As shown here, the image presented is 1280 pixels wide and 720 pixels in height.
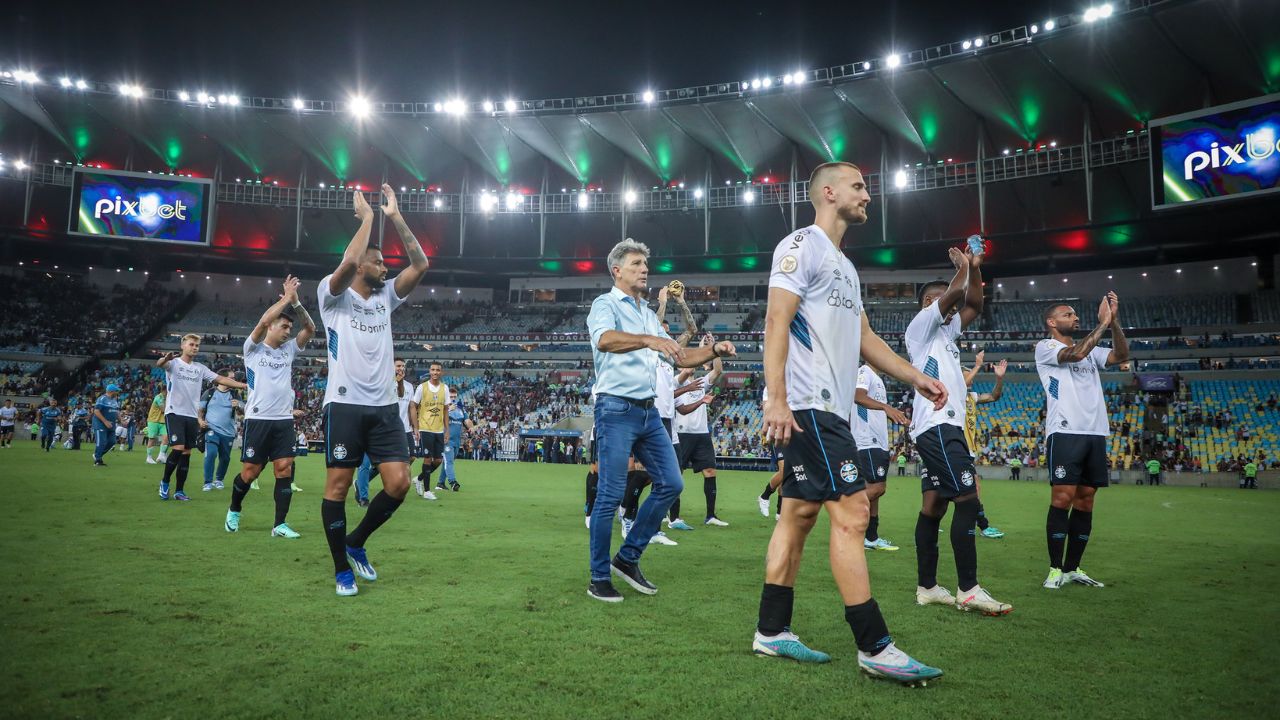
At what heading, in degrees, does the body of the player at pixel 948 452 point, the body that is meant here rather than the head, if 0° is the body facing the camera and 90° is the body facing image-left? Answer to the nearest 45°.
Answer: approximately 315°

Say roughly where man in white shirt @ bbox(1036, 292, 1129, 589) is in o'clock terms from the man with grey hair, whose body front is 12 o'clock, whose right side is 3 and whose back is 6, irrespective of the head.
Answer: The man in white shirt is roughly at 10 o'clock from the man with grey hair.

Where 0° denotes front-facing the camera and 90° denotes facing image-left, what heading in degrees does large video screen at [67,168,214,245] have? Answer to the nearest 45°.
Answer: approximately 0°

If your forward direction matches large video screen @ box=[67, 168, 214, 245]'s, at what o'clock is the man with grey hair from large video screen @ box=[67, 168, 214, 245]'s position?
The man with grey hair is roughly at 12 o'clock from the large video screen.

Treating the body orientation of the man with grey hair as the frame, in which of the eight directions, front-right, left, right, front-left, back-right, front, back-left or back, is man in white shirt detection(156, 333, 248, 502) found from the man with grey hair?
back

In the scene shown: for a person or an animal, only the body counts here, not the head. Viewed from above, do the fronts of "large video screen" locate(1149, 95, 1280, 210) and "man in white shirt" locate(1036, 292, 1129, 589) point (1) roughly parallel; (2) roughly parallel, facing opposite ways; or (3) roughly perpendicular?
roughly perpendicular

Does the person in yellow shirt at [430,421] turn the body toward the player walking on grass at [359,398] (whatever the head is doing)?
yes

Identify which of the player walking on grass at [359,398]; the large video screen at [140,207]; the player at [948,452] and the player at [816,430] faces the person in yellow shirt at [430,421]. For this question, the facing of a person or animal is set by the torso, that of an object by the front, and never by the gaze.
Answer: the large video screen

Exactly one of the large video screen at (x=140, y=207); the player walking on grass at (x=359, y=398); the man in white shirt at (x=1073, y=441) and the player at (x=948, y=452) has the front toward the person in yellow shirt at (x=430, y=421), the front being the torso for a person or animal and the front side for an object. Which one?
the large video screen

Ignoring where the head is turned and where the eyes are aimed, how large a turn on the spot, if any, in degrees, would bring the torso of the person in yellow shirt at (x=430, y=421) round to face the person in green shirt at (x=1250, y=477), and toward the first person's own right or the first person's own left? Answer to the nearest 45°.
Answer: approximately 90° to the first person's own left

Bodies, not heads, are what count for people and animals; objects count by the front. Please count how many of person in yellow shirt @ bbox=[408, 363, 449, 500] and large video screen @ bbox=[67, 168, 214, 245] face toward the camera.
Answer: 2

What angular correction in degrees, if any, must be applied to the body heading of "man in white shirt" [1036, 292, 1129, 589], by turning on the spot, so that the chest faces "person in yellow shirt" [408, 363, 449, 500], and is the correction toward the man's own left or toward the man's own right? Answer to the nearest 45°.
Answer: approximately 135° to the man's own right
